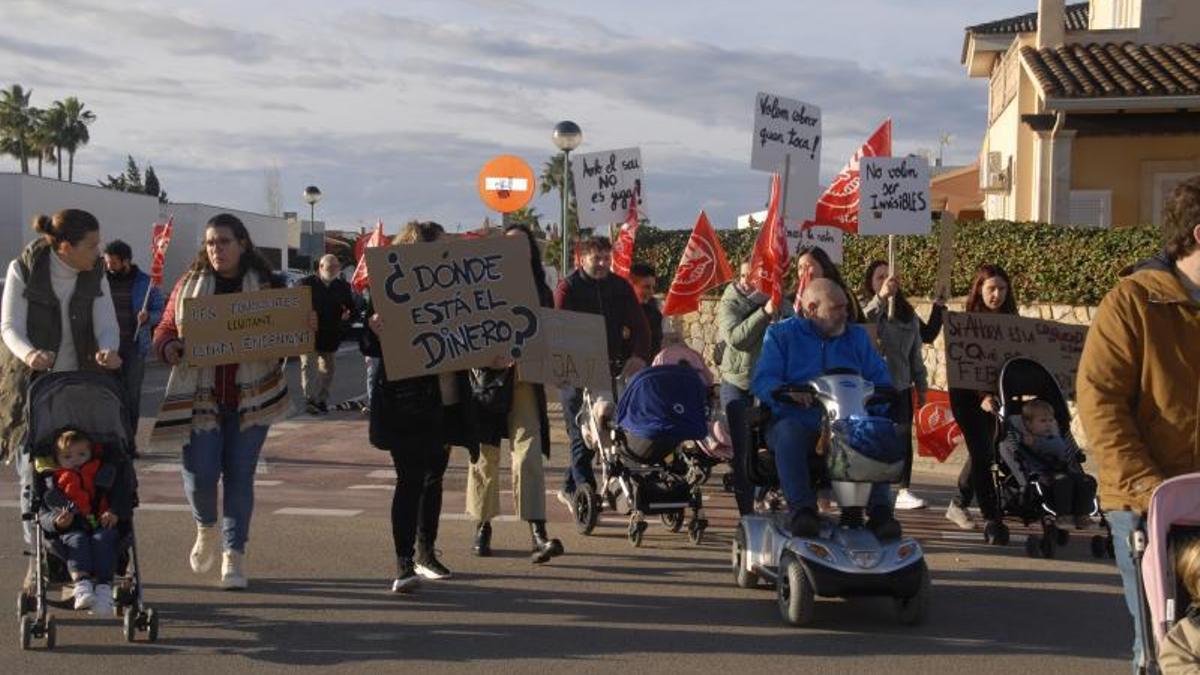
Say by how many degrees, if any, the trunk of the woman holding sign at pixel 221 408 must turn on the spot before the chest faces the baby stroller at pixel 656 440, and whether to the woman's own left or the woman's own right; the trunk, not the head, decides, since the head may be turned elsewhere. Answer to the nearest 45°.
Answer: approximately 90° to the woman's own left

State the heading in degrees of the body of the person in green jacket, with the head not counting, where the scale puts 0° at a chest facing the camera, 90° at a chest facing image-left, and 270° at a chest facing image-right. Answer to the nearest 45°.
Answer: approximately 315°

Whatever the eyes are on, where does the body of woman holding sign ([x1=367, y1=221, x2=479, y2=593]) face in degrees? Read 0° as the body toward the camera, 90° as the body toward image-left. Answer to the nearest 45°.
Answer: approximately 0°

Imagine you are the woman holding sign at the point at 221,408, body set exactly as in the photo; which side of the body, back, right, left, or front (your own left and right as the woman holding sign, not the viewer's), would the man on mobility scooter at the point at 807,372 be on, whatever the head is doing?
left

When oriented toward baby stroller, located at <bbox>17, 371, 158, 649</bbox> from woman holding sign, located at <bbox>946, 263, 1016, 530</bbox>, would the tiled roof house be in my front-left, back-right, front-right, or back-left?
back-right

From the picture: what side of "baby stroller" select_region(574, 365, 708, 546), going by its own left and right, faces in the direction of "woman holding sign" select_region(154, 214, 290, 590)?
right

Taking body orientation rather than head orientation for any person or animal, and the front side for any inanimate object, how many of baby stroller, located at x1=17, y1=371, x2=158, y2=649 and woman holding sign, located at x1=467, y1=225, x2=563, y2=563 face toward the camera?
2

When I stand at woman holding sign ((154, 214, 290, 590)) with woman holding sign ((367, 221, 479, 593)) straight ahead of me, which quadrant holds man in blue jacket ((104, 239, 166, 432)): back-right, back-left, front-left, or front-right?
back-left
